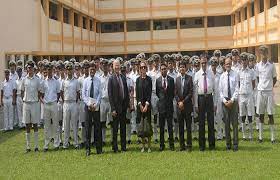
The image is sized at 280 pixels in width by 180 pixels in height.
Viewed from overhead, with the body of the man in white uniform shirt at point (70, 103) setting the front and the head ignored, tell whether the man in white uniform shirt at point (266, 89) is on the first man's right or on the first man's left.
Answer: on the first man's left

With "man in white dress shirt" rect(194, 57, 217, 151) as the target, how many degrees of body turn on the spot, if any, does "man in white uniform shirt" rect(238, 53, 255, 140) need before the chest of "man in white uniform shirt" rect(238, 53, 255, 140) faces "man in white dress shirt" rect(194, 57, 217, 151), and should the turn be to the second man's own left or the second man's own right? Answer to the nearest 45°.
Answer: approximately 45° to the second man's own right

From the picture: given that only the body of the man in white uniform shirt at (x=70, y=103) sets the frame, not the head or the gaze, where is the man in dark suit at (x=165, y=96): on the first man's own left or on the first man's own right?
on the first man's own left

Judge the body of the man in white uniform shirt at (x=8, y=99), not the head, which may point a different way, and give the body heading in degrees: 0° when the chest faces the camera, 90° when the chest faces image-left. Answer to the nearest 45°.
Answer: approximately 0°

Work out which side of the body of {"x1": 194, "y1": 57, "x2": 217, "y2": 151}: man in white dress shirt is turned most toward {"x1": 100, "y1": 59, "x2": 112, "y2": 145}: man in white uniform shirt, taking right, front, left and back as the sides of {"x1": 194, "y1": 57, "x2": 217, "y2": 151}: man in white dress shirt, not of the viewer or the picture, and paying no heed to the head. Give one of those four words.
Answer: right

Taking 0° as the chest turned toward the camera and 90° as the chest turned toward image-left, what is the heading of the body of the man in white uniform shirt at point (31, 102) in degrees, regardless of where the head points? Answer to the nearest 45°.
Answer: approximately 0°

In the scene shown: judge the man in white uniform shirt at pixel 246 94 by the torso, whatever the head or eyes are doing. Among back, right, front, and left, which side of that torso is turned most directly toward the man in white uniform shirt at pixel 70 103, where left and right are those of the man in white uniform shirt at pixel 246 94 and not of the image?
right
